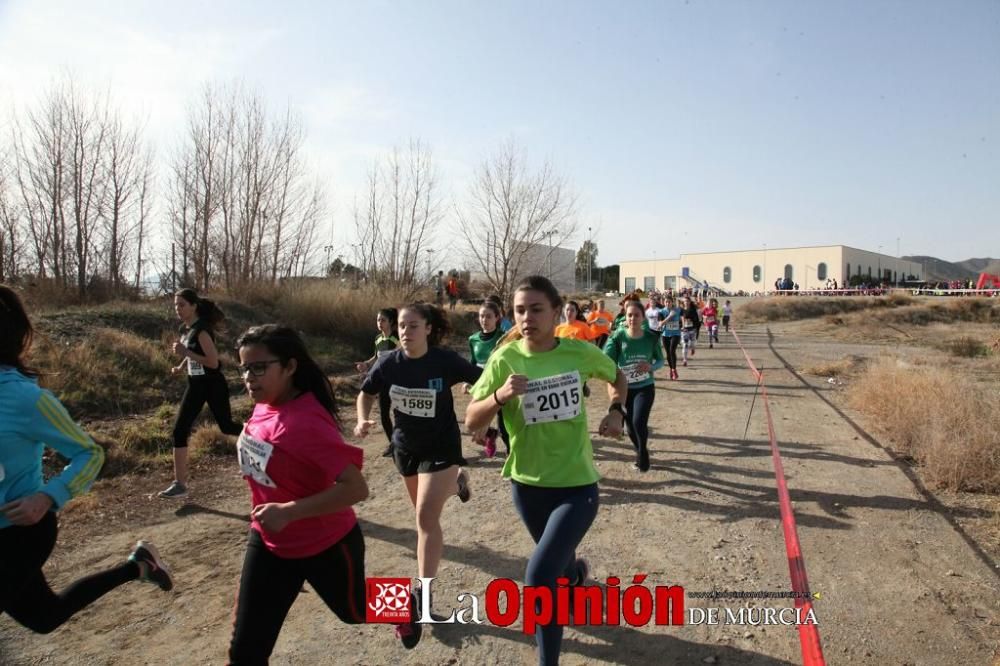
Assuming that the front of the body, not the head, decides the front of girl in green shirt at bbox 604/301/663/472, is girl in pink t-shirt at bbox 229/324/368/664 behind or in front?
in front

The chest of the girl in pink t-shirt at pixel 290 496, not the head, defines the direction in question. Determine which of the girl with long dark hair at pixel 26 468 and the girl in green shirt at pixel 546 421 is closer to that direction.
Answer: the girl with long dark hair

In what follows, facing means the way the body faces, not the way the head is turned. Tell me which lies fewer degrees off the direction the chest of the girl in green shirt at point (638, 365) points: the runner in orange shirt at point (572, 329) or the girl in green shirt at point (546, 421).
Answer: the girl in green shirt

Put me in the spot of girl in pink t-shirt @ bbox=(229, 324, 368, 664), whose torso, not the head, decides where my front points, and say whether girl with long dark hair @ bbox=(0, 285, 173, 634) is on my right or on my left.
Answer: on my right

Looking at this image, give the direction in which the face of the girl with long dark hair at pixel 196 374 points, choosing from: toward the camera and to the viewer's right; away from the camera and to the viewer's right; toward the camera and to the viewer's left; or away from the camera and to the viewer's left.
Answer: toward the camera and to the viewer's left

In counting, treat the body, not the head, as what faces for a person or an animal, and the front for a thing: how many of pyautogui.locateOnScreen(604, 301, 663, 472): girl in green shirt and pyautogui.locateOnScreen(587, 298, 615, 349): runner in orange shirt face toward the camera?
2

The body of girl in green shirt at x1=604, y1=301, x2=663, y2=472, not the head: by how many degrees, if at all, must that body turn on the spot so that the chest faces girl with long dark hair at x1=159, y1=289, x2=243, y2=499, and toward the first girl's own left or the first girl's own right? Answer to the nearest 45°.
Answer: approximately 90° to the first girl's own right

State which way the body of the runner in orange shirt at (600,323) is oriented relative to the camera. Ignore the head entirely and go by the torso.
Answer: toward the camera

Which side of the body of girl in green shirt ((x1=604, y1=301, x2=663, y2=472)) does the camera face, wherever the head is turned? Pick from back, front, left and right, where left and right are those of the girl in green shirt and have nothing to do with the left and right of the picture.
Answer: front

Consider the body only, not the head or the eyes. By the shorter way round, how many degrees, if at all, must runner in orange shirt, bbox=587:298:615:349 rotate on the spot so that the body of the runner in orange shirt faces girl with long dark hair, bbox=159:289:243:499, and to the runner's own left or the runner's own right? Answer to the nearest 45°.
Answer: approximately 45° to the runner's own right

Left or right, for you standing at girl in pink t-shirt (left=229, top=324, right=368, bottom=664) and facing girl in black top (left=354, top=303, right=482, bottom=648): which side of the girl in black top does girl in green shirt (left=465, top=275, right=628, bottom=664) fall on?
right

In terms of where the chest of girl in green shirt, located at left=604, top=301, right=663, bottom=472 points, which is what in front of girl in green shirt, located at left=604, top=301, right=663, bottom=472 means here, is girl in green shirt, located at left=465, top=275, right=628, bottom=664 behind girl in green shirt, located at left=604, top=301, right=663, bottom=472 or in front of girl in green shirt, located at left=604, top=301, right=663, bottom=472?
in front

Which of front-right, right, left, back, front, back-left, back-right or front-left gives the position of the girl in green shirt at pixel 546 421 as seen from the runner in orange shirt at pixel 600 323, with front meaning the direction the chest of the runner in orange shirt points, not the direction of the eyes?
front
